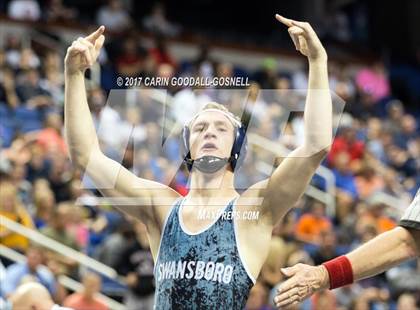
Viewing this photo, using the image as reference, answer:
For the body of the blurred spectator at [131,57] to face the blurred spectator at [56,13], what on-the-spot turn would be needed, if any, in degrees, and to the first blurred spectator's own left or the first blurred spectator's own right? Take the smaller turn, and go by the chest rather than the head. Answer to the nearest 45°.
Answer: approximately 135° to the first blurred spectator's own right

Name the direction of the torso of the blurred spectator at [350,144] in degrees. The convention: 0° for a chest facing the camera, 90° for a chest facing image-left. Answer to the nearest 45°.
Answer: approximately 0°

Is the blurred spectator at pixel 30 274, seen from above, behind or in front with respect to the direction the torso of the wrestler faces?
behind

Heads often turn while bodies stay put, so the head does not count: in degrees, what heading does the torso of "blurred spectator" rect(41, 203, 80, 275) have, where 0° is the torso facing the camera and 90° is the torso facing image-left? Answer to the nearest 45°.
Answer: approximately 0°

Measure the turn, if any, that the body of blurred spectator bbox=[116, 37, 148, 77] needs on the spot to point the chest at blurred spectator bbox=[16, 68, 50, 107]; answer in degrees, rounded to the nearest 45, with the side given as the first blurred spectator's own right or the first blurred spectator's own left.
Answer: approximately 45° to the first blurred spectator's own right
